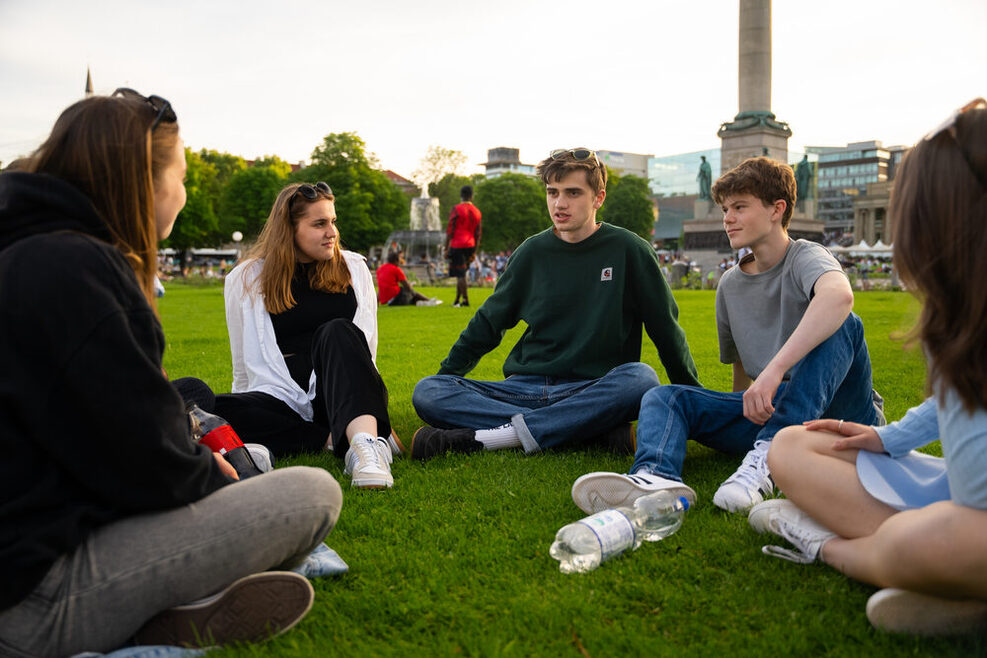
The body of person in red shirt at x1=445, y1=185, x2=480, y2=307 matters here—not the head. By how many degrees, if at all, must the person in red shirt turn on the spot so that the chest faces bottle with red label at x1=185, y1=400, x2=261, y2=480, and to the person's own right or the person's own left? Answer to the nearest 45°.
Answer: approximately 180°

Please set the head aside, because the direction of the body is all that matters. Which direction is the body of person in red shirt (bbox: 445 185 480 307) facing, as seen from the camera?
away from the camera

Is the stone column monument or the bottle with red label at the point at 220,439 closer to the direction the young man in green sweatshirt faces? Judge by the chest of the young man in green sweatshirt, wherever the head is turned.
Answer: the bottle with red label

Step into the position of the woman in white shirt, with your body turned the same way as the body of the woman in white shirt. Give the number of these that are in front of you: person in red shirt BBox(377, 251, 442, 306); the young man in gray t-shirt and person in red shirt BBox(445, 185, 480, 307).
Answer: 1

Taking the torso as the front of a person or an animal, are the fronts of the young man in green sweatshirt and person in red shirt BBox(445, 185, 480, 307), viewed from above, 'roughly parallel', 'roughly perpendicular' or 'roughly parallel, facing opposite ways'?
roughly parallel, facing opposite ways

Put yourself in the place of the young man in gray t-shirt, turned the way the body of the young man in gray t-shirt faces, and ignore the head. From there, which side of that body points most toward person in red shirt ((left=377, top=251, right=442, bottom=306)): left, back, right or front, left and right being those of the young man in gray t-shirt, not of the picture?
right

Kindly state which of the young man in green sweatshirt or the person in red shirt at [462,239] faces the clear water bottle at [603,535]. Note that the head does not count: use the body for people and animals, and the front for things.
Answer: the young man in green sweatshirt

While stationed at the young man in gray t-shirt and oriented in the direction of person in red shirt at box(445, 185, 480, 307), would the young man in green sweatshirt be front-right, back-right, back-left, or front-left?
front-left

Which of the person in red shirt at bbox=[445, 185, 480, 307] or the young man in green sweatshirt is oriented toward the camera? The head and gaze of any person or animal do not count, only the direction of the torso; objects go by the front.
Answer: the young man in green sweatshirt

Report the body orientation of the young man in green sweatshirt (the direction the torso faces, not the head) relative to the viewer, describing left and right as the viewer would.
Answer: facing the viewer

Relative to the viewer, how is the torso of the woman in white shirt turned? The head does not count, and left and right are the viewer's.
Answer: facing the viewer and to the right of the viewer

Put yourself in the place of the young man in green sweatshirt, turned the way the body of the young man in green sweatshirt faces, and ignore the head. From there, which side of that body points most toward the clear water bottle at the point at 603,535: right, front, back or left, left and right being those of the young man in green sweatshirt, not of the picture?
front

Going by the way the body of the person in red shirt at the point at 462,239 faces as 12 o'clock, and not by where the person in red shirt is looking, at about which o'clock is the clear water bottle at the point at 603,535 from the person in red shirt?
The clear water bottle is roughly at 6 o'clock from the person in red shirt.

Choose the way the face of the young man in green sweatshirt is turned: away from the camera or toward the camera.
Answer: toward the camera

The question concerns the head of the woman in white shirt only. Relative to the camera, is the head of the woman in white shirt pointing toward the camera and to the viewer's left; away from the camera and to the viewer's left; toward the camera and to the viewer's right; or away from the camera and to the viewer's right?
toward the camera and to the viewer's right
